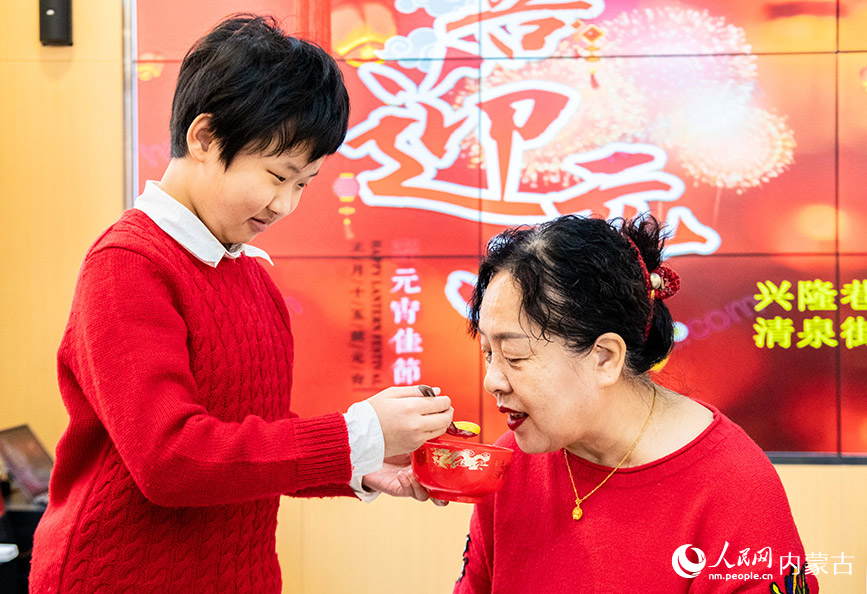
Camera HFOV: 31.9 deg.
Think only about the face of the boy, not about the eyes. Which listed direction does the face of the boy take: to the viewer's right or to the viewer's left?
to the viewer's right

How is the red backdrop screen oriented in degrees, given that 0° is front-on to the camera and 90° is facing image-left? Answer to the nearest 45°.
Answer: approximately 0°

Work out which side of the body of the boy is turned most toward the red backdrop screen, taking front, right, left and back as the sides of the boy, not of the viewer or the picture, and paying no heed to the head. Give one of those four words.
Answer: left
